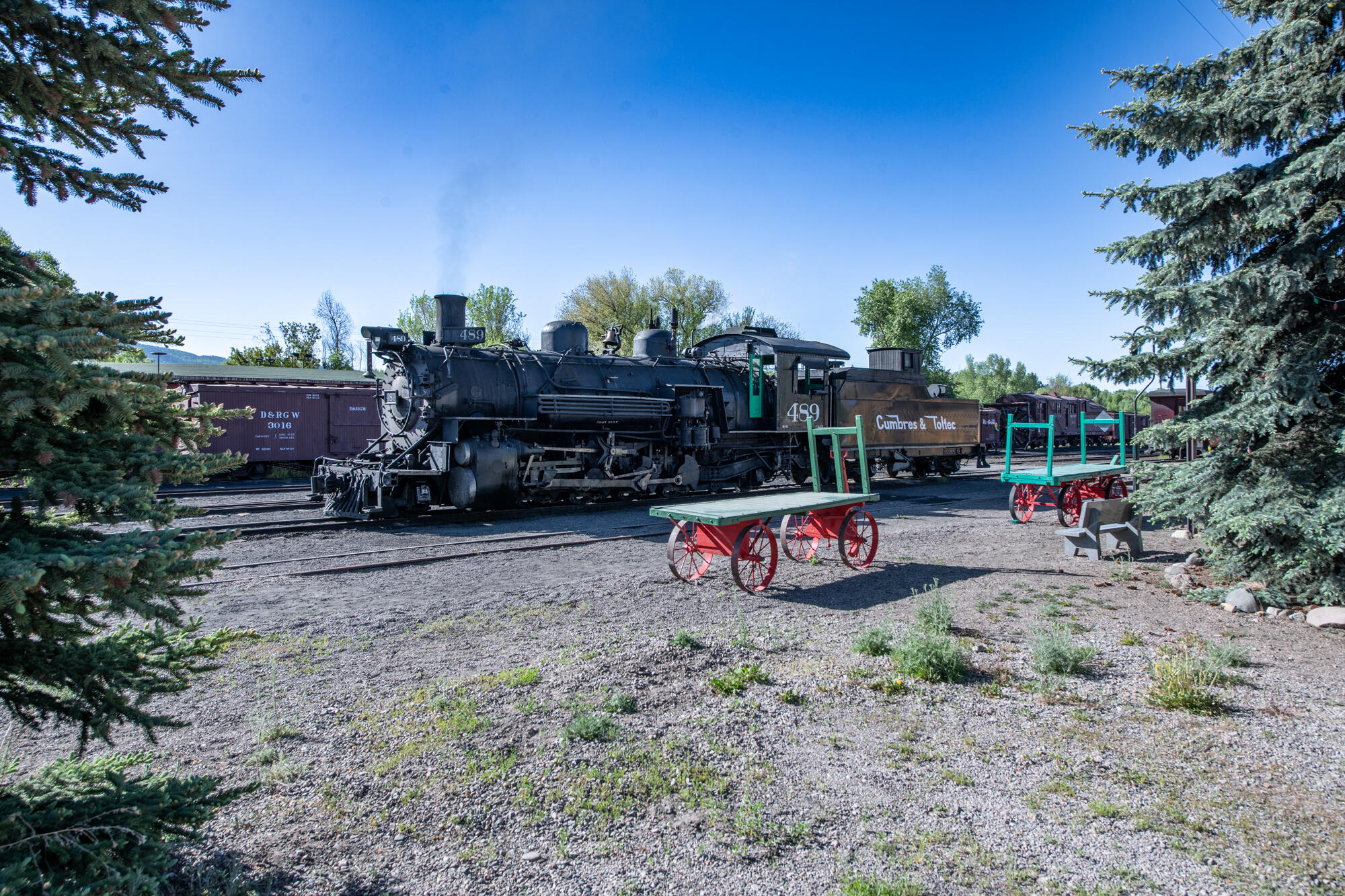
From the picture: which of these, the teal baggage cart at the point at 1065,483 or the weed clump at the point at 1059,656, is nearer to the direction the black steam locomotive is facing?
the weed clump

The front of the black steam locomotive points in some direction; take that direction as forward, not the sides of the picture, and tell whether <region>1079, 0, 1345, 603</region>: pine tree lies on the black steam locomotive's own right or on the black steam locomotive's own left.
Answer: on the black steam locomotive's own left

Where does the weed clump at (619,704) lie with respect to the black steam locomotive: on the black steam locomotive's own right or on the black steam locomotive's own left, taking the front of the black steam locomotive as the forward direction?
on the black steam locomotive's own left

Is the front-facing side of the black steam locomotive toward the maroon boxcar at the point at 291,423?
no

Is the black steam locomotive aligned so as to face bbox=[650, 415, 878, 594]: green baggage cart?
no

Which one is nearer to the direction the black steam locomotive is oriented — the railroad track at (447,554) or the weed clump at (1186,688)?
the railroad track

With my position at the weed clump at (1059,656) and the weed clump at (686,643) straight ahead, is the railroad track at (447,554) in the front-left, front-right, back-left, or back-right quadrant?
front-right

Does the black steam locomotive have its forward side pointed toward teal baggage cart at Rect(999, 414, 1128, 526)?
no

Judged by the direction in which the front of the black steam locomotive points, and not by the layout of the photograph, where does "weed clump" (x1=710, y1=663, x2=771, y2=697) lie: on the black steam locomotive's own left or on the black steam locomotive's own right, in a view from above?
on the black steam locomotive's own left

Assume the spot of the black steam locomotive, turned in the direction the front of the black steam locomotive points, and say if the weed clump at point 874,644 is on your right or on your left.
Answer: on your left

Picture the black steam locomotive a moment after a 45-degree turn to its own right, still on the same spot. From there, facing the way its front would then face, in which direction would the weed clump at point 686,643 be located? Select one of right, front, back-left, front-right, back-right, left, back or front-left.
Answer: left

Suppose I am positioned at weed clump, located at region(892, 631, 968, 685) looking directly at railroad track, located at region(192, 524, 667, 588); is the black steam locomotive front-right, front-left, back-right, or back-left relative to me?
front-right

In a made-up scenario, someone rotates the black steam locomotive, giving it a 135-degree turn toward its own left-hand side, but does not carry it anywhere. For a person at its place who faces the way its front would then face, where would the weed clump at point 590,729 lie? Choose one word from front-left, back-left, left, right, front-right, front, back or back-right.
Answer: right

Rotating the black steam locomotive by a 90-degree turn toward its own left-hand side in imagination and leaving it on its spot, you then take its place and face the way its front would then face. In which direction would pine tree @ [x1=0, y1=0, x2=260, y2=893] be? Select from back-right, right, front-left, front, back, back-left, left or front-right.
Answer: front-right

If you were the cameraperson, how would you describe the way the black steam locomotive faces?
facing the viewer and to the left of the viewer
